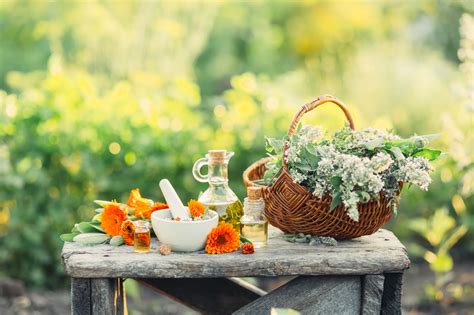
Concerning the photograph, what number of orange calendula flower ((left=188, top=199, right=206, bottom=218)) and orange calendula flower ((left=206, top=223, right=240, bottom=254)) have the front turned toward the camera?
2

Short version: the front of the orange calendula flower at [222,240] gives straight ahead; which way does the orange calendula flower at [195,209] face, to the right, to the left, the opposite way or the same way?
the same way

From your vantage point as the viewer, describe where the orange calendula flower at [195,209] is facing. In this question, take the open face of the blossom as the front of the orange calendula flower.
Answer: facing the viewer

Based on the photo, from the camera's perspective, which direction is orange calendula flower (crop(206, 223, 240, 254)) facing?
toward the camera

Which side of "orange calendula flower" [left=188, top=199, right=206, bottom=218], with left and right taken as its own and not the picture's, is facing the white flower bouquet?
left
